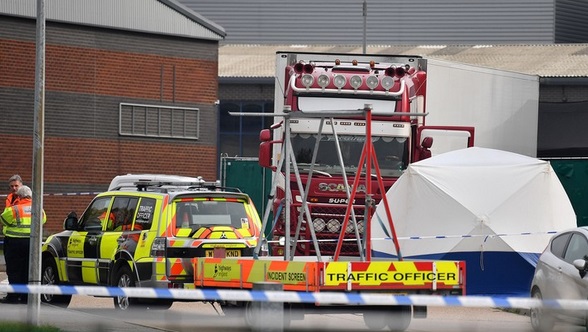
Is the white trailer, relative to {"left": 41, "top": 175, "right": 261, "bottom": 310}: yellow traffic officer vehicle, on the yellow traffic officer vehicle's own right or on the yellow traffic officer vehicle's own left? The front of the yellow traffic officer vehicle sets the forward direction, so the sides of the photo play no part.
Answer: on the yellow traffic officer vehicle's own right

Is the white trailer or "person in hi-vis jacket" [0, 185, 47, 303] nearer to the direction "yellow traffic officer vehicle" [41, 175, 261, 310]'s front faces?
the person in hi-vis jacket

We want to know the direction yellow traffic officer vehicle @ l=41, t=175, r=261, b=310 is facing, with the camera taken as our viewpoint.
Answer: facing away from the viewer and to the left of the viewer

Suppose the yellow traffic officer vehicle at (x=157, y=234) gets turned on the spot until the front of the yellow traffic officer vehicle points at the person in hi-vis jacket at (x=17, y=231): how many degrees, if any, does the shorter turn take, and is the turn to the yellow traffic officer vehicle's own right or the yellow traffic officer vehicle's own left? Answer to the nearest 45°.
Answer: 0° — it already faces them
